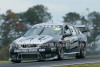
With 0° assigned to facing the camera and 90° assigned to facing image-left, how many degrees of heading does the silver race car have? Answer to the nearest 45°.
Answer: approximately 45°
